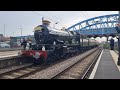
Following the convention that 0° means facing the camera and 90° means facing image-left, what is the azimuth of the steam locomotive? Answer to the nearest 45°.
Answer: approximately 45°
